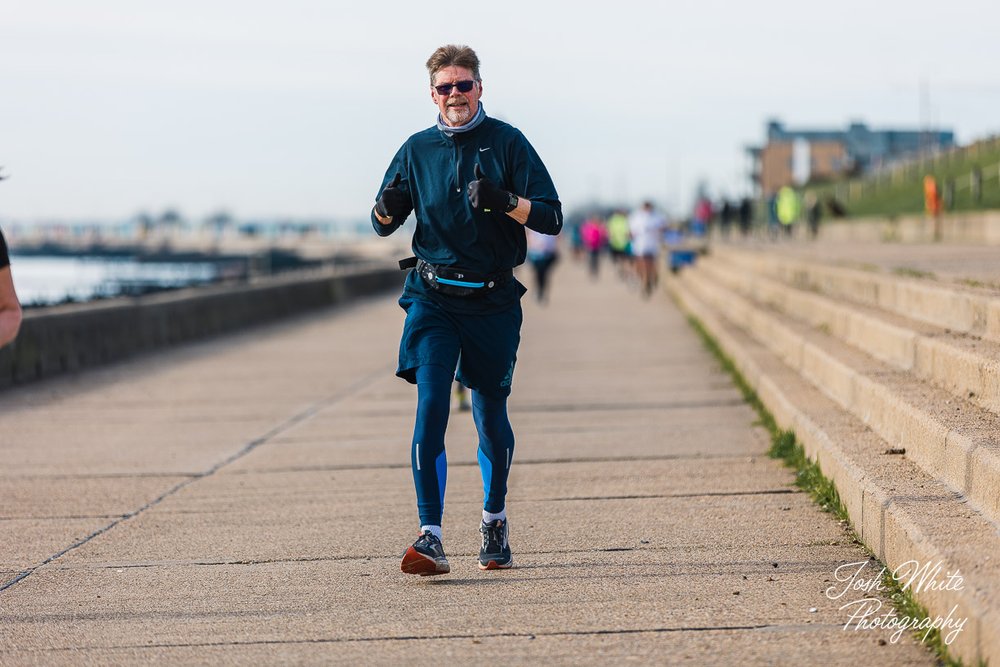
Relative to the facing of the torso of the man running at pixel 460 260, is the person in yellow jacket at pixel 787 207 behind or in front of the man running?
behind

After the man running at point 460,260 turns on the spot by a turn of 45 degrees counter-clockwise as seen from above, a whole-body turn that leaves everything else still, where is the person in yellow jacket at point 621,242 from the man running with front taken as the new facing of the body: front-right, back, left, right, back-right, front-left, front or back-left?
back-left

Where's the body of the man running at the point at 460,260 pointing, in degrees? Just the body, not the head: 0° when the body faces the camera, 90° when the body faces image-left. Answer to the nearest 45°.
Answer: approximately 0°

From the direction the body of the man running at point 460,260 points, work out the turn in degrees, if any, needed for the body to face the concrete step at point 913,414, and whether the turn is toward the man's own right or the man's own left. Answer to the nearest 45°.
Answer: approximately 90° to the man's own left

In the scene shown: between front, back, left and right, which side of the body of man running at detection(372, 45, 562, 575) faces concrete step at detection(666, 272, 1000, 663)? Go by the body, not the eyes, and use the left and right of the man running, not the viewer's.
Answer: left

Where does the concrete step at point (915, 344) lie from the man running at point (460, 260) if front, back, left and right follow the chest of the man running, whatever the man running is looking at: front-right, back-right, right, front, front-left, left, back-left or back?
back-left

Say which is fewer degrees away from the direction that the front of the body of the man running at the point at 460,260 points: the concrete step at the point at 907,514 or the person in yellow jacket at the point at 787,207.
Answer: the concrete step
